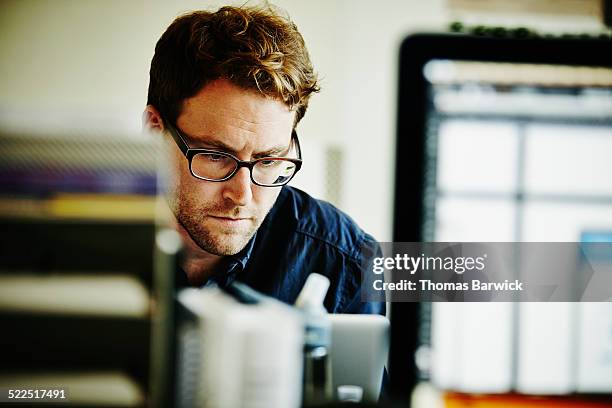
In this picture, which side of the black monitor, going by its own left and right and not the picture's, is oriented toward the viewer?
front

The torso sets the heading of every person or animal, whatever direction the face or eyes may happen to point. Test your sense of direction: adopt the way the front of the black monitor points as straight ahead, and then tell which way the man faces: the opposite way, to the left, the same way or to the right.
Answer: the same way

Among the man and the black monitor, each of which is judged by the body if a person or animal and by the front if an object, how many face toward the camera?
2

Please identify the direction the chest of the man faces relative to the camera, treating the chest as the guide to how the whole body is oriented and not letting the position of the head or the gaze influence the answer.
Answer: toward the camera

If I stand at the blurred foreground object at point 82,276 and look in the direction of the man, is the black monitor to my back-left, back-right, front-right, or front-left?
front-right
